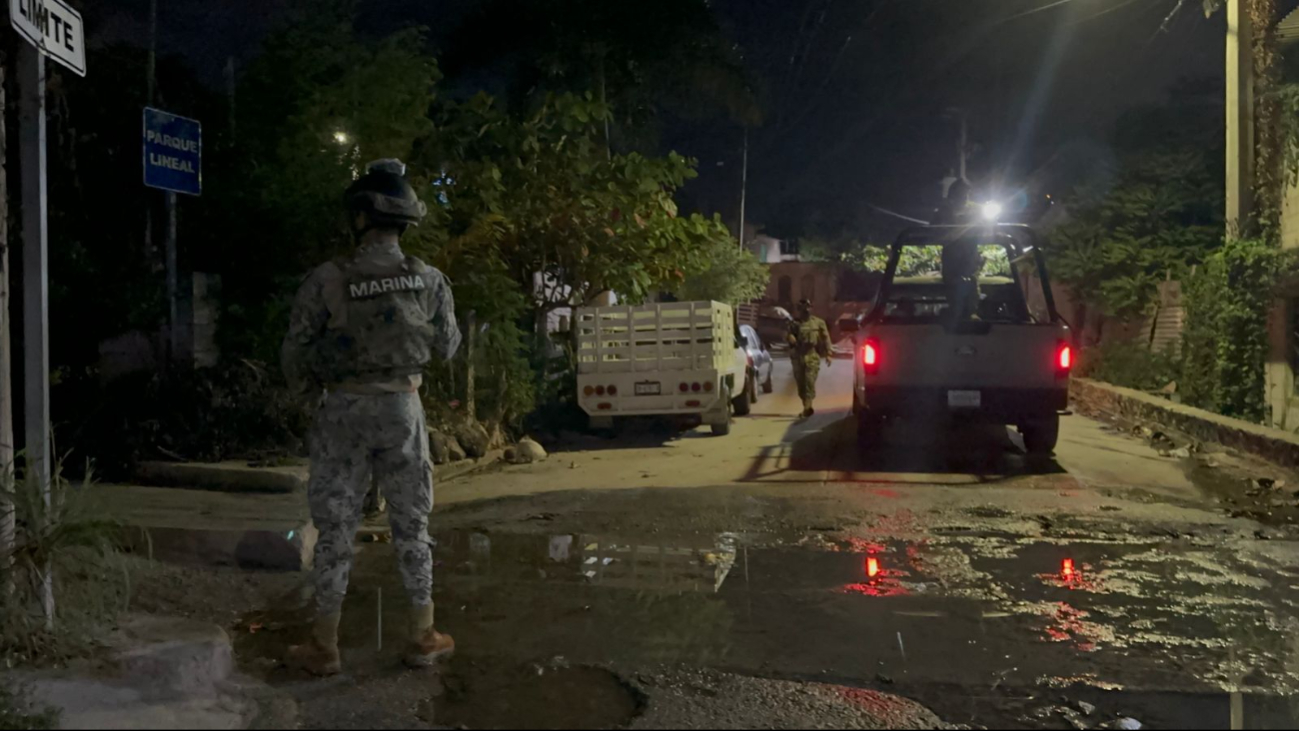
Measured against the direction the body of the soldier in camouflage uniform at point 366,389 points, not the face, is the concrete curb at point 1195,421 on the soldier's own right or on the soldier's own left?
on the soldier's own right

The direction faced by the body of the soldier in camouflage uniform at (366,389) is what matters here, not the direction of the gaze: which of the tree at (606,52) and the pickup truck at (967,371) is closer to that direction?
the tree

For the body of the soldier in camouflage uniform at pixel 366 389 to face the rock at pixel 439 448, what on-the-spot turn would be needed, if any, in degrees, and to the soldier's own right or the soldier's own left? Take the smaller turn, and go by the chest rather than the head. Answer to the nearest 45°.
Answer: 0° — they already face it

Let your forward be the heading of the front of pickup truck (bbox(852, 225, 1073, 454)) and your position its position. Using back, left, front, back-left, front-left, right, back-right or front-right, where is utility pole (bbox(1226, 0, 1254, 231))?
front-right

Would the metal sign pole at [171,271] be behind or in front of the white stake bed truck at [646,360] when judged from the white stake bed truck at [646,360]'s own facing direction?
behind

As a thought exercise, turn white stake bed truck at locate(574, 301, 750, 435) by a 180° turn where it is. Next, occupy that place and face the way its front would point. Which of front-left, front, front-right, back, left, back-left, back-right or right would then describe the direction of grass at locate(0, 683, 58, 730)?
front

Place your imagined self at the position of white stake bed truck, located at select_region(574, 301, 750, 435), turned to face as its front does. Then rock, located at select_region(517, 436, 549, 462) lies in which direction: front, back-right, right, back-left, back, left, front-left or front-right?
back-left

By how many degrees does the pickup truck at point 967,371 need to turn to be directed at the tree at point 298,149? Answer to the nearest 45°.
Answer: approximately 90° to its left

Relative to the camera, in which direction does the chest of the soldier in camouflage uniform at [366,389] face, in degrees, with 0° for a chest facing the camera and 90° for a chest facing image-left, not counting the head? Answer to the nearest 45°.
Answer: approximately 180°

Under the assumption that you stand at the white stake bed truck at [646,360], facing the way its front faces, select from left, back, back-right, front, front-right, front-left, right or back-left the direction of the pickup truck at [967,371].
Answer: back-right

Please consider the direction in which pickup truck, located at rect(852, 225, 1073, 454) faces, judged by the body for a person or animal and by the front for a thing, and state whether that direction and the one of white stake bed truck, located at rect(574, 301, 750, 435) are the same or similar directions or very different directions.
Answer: same or similar directions

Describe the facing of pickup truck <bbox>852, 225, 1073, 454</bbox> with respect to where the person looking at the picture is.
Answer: facing away from the viewer

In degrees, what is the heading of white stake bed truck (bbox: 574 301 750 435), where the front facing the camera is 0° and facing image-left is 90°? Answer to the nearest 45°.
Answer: approximately 180°

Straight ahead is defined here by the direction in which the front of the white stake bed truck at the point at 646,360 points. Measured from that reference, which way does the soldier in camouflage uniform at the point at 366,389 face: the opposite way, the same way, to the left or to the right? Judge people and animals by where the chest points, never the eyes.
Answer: the same way

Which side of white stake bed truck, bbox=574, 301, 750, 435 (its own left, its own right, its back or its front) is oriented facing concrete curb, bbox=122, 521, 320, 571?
back

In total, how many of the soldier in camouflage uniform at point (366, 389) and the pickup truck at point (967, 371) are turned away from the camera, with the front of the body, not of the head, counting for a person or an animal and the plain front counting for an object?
2

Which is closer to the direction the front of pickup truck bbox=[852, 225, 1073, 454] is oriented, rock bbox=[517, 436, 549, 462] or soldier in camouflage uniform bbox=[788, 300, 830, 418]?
the soldier in camouflage uniform

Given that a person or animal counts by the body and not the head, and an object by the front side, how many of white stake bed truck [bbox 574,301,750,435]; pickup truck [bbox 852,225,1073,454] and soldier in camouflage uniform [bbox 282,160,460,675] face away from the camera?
3
